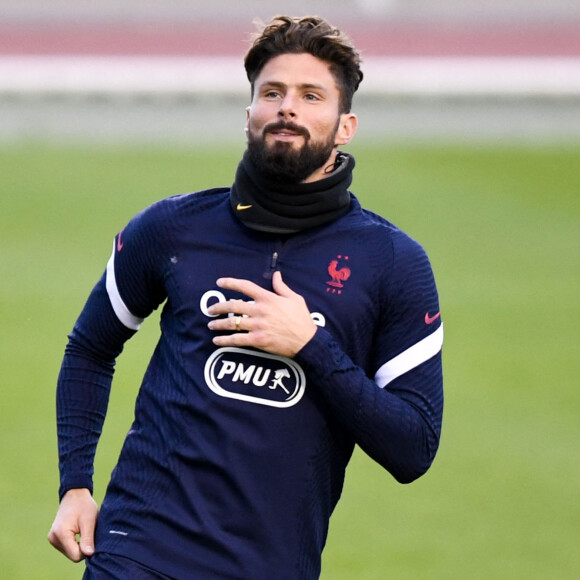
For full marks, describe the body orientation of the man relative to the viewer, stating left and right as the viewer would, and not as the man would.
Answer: facing the viewer
